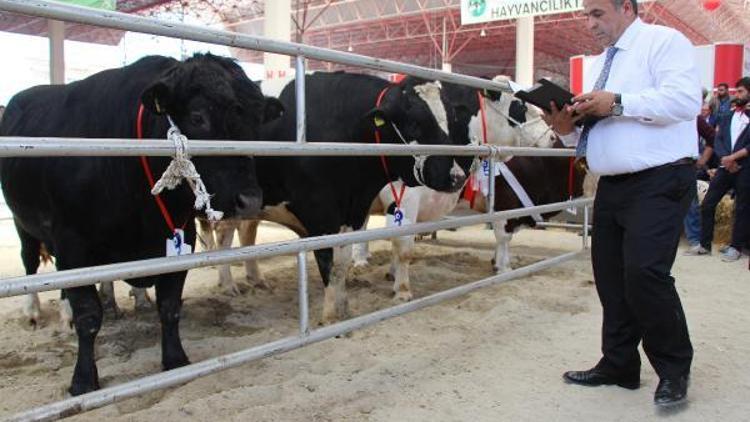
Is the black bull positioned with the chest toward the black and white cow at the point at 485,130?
no

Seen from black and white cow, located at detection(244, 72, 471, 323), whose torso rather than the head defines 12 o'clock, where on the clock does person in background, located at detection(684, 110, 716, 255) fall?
The person in background is roughly at 9 o'clock from the black and white cow.

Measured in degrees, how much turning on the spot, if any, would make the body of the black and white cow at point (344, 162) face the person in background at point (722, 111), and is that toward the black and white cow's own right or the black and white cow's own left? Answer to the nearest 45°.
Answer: approximately 90° to the black and white cow's own left

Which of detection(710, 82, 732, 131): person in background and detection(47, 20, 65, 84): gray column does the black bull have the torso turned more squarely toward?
the person in background

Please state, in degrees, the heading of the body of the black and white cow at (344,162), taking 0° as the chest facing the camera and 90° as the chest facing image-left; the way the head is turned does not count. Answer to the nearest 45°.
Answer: approximately 315°

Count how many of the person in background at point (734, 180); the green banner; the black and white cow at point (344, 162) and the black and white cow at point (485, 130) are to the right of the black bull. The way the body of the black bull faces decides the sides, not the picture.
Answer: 0

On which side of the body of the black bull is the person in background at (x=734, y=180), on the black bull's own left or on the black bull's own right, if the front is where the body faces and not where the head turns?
on the black bull's own left

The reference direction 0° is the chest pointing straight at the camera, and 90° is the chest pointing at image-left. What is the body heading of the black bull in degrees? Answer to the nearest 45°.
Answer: approximately 315°

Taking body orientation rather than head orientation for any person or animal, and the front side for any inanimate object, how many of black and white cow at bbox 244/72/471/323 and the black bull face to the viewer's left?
0

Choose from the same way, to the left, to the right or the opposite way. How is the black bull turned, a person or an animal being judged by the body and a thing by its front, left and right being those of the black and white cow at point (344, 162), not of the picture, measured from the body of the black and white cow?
the same way

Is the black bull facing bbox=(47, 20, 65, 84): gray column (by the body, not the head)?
no
